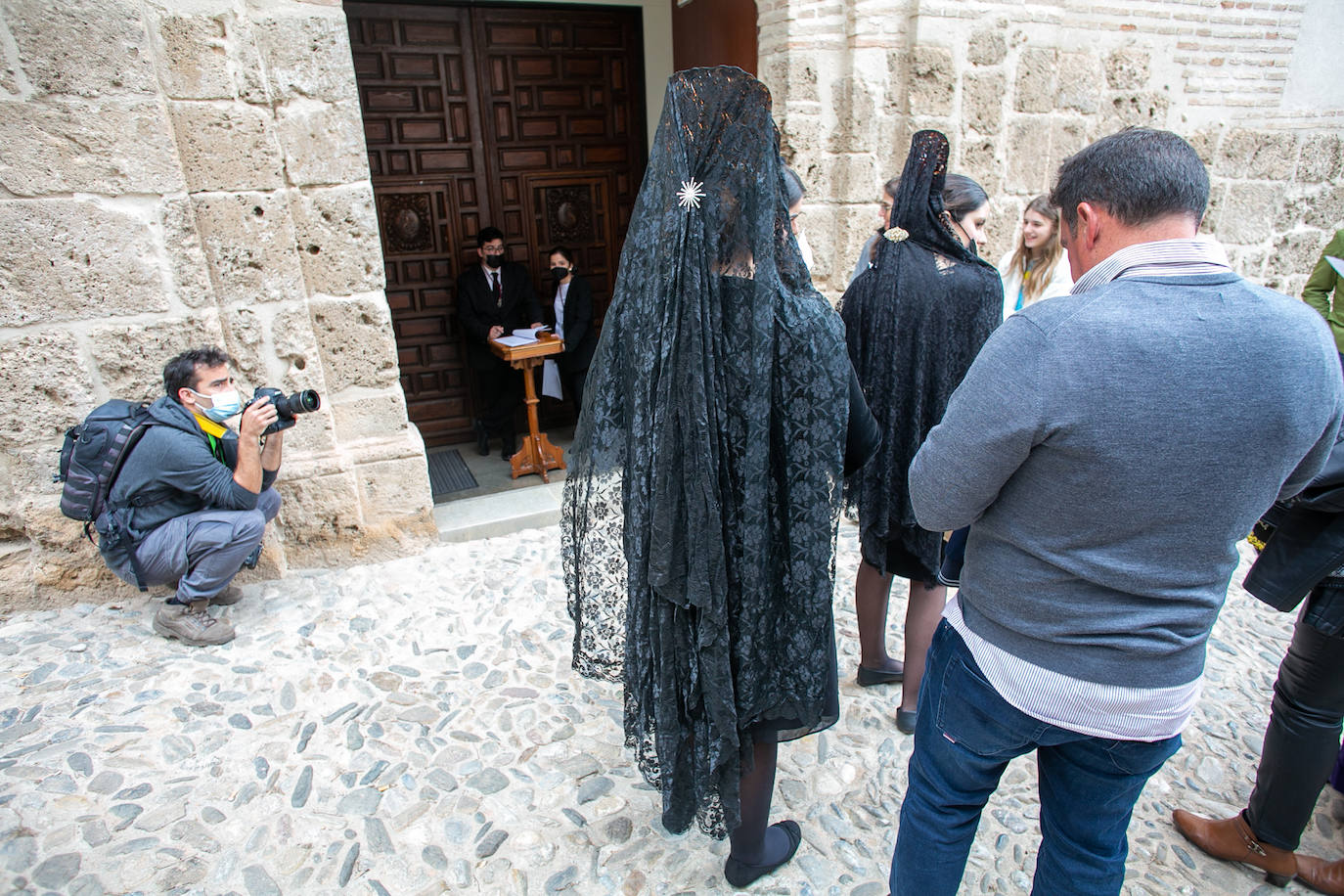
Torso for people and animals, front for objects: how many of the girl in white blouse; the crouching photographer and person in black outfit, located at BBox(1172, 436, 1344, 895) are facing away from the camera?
0

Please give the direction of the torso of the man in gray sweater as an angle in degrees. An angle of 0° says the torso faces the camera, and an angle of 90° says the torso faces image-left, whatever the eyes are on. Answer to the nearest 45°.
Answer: approximately 180°

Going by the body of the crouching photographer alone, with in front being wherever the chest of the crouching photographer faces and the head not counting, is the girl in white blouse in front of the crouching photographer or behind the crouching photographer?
in front

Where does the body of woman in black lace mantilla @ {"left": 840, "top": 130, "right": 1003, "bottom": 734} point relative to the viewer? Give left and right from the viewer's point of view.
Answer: facing away from the viewer and to the right of the viewer

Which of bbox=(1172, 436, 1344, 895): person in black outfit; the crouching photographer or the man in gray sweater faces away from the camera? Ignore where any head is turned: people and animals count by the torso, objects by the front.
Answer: the man in gray sweater

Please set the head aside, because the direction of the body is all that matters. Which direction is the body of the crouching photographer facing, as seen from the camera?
to the viewer's right

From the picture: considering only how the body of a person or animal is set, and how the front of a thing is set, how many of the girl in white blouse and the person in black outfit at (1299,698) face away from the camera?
0

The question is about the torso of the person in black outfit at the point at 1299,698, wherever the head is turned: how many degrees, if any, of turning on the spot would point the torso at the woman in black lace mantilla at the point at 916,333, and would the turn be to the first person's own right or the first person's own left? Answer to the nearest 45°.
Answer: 0° — they already face them

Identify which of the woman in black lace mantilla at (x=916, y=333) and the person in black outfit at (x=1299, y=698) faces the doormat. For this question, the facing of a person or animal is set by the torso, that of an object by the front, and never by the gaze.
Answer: the person in black outfit

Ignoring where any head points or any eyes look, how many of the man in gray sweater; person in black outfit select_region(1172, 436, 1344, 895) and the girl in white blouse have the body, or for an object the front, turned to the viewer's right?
0

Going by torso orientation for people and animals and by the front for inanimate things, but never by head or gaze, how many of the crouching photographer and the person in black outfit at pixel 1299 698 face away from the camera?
0

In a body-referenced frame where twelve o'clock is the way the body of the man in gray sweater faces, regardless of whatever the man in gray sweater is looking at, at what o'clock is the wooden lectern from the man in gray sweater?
The wooden lectern is roughly at 10 o'clock from the man in gray sweater.

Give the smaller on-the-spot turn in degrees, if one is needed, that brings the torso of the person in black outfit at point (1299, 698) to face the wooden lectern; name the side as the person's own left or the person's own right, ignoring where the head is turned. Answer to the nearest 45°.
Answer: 0° — they already face it

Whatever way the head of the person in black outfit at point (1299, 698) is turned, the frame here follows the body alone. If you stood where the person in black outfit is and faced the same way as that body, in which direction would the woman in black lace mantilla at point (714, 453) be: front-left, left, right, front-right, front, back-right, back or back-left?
front-left

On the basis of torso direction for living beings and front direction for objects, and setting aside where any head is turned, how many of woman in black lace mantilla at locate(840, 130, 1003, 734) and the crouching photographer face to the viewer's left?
0
